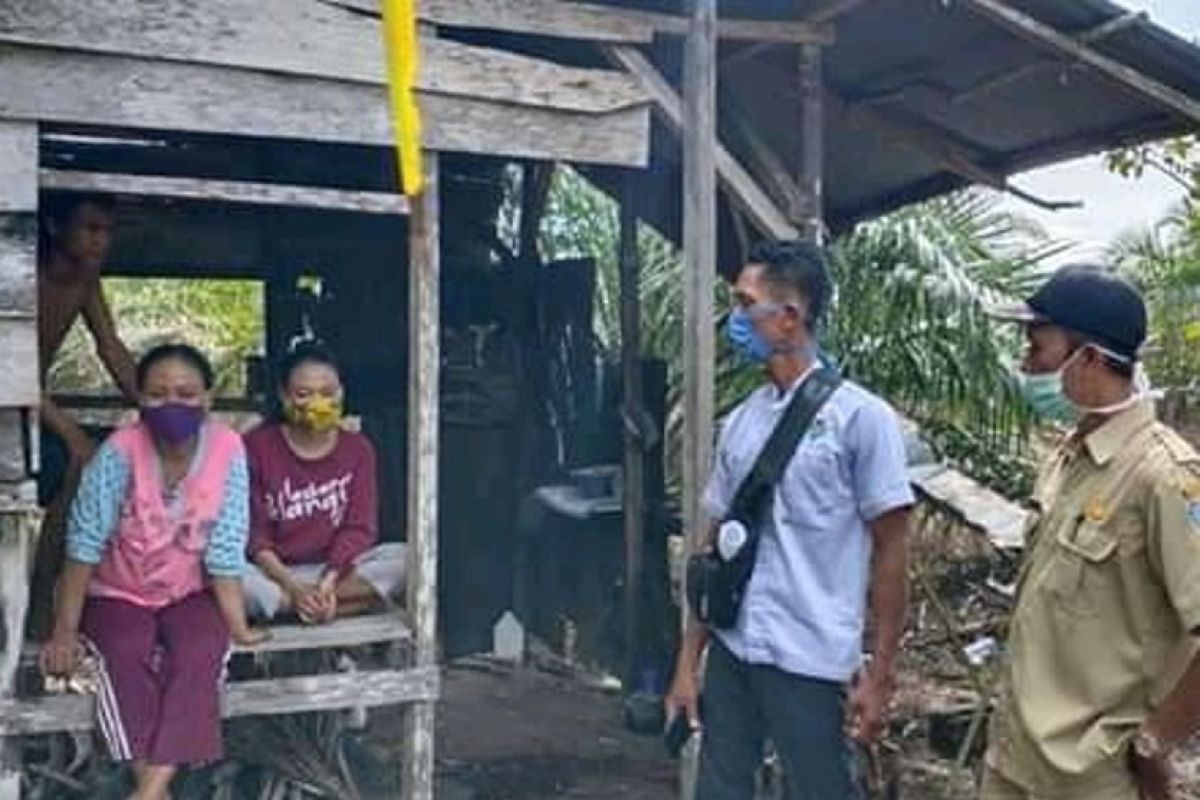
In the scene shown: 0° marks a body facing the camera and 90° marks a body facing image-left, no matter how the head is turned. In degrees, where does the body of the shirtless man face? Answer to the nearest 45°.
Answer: approximately 315°

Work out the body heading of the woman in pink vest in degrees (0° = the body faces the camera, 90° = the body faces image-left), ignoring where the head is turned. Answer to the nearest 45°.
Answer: approximately 0°

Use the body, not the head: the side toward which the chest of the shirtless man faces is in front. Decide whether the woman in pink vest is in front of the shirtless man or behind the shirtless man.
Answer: in front

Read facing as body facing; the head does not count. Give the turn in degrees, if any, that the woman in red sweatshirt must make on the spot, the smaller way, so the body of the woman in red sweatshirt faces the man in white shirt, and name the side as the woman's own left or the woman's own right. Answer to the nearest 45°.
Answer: approximately 45° to the woman's own left

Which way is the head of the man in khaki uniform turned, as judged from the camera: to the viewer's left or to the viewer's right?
to the viewer's left

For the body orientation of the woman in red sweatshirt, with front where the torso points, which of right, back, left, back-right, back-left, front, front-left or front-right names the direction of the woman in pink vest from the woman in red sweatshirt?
front-right

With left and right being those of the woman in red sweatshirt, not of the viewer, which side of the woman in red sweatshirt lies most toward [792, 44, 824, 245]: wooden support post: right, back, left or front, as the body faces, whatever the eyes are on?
left

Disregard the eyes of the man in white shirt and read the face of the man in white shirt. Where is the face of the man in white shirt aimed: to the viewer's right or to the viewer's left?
to the viewer's left

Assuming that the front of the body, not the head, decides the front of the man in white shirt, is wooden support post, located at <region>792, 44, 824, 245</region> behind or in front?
behind

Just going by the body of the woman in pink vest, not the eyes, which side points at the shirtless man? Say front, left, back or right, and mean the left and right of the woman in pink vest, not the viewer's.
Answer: back

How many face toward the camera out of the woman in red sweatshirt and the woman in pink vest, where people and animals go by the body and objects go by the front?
2

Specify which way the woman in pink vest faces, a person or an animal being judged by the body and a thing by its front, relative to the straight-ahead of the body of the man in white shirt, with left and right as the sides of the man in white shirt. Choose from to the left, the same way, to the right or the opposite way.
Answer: to the left

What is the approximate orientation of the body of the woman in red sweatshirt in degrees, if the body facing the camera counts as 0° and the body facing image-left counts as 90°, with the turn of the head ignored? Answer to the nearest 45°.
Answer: approximately 0°
